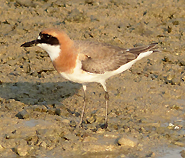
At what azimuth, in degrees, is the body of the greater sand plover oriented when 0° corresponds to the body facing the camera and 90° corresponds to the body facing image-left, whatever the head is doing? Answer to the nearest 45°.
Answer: approximately 90°
